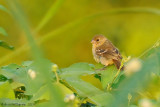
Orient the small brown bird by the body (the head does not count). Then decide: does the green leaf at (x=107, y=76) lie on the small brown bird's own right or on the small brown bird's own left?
on the small brown bird's own left

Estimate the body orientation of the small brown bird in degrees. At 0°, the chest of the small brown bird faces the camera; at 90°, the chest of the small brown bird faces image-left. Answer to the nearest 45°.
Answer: approximately 90°
